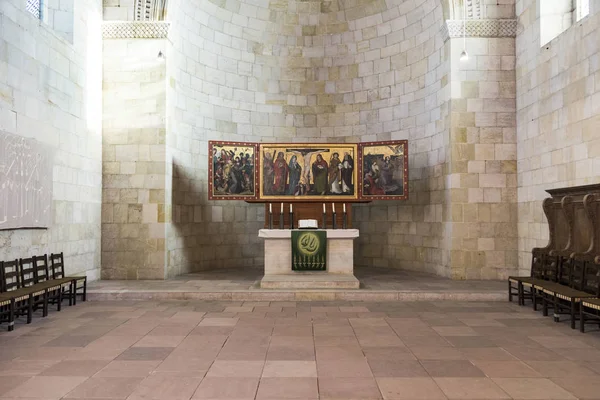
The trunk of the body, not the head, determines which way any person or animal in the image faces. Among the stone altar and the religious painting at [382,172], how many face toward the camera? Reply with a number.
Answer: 2

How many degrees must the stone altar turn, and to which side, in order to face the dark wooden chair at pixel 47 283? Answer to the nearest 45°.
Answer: approximately 45° to its right

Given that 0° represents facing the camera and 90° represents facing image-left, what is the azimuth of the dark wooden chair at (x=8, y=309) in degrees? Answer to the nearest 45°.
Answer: approximately 315°

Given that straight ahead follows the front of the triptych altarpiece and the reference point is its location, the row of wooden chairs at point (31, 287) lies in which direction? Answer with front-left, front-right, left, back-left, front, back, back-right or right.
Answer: front-right

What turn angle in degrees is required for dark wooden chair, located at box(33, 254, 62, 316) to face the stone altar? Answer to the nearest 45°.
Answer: approximately 45° to its left

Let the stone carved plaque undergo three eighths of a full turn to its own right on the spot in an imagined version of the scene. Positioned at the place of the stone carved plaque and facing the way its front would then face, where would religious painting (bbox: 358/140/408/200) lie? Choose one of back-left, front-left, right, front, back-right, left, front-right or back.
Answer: back

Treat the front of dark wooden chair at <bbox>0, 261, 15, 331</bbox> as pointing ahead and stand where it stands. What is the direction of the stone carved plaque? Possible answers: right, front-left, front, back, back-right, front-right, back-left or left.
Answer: back-left

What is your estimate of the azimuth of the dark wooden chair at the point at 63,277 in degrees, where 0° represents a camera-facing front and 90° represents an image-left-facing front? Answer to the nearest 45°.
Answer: approximately 315°

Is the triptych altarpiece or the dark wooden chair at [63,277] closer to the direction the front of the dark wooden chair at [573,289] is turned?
the dark wooden chair
